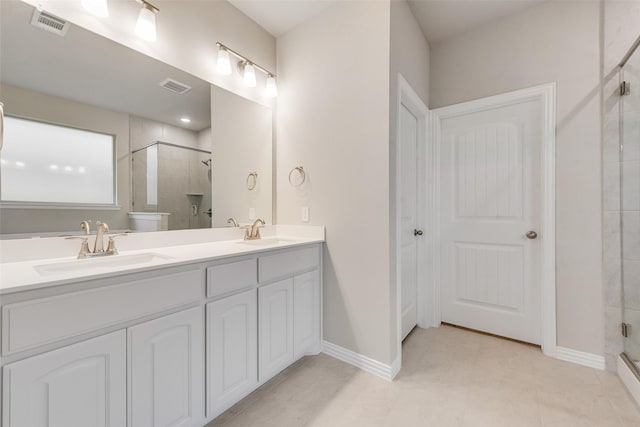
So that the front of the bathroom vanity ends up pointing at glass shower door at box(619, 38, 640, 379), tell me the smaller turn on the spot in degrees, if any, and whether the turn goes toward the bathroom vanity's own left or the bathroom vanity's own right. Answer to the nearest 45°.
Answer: approximately 45° to the bathroom vanity's own left

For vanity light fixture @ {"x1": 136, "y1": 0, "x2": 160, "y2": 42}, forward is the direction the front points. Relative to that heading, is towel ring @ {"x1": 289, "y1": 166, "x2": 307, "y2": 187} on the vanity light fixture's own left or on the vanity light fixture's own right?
on the vanity light fixture's own left

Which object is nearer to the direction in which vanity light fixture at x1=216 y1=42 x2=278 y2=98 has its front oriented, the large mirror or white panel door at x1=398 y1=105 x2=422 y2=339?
the white panel door

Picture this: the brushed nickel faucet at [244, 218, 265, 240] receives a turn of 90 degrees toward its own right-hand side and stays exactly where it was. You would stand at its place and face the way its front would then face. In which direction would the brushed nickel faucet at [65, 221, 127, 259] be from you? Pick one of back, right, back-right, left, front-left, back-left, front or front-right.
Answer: front

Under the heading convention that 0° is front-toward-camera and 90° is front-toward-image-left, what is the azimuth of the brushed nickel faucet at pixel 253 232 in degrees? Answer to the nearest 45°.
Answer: approximately 315°

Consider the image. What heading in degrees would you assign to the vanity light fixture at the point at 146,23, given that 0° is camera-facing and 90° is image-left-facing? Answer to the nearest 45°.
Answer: approximately 315°
